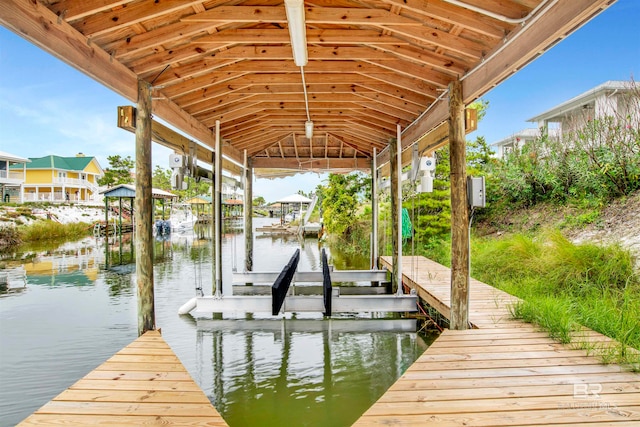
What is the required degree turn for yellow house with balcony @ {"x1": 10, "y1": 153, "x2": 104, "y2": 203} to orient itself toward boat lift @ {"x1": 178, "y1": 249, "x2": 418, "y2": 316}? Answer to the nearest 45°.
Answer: approximately 45° to its right

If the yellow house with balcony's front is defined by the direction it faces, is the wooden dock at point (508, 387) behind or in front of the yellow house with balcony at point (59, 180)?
in front

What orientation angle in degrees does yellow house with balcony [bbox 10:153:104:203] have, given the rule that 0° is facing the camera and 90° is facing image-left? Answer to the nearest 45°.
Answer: approximately 315°

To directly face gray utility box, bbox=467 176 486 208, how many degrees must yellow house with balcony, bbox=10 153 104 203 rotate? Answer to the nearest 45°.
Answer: approximately 45° to its right

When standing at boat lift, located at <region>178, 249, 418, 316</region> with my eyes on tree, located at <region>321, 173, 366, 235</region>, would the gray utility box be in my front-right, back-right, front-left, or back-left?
back-right

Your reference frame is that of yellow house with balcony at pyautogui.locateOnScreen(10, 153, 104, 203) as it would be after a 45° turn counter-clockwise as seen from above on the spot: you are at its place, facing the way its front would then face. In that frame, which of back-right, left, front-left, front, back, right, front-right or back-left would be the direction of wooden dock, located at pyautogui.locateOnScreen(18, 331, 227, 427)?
right
